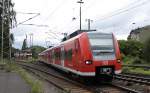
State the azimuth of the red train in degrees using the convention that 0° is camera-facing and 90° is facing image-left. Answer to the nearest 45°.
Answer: approximately 315°
